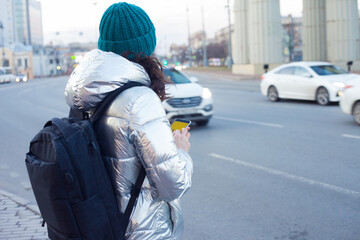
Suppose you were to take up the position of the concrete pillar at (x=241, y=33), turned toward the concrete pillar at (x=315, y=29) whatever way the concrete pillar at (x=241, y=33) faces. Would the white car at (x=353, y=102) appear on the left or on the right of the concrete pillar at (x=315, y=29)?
right

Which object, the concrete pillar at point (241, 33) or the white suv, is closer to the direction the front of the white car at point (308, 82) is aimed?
the white suv

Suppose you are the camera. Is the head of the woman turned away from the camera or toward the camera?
away from the camera

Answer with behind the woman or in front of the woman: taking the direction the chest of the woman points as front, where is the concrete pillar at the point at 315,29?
in front

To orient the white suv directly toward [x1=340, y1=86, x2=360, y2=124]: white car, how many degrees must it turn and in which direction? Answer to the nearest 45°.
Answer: approximately 45° to its left

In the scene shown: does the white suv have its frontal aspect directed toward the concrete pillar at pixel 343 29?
no

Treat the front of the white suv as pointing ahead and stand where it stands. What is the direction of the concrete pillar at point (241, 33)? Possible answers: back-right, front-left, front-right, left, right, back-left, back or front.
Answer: back-left

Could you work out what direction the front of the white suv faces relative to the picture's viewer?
facing the viewer and to the right of the viewer

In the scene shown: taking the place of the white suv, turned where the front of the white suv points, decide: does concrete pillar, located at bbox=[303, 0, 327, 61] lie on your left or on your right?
on your left

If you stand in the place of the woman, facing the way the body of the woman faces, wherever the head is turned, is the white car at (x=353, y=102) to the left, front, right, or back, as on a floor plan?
front

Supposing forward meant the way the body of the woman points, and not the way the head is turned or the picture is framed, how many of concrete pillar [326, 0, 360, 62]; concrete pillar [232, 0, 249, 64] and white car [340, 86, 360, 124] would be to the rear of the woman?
0

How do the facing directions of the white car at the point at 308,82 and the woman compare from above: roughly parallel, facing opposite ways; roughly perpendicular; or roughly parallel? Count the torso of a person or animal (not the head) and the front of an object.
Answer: roughly perpendicular

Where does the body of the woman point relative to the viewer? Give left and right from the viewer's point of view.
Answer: facing away from the viewer and to the right of the viewer

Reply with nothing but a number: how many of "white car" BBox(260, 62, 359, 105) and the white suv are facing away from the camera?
0
